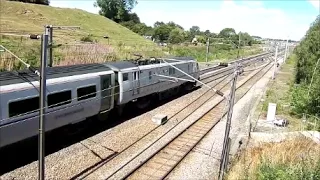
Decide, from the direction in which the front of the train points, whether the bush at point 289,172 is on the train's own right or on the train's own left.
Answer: on the train's own right

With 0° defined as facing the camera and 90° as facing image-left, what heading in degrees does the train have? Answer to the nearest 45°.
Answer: approximately 225°

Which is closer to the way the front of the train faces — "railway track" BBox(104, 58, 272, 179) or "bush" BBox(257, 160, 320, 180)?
the railway track
